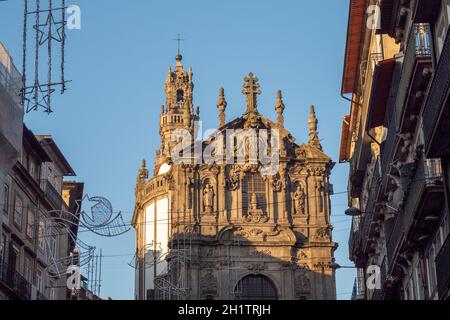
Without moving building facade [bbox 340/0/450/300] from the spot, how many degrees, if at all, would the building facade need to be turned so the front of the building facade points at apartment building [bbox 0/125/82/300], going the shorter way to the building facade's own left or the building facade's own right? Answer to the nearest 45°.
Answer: approximately 45° to the building facade's own right

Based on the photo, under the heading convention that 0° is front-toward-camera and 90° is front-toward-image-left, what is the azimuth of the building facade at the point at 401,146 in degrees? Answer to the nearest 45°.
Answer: approximately 90°
